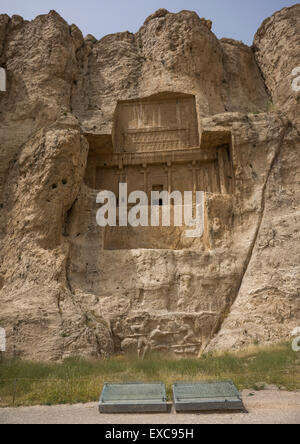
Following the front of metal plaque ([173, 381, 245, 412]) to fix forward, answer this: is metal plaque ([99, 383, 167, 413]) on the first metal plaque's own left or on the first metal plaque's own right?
on the first metal plaque's own right

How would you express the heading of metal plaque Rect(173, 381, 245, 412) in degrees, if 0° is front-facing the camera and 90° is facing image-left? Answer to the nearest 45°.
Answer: approximately 0°

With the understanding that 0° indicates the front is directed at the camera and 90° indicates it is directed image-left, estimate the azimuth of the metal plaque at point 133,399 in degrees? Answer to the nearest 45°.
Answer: approximately 0°

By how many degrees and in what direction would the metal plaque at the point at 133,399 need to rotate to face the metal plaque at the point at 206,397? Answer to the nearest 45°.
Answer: approximately 90° to its left

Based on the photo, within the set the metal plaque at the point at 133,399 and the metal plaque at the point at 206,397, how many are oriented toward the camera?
2
